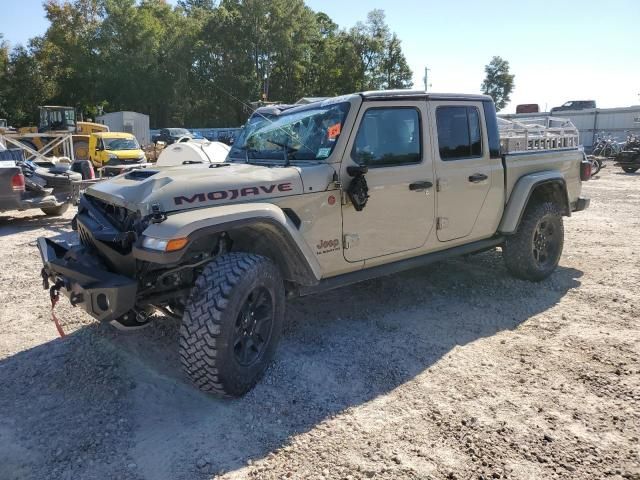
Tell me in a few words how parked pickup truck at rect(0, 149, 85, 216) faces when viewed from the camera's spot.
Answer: facing away from the viewer and to the left of the viewer

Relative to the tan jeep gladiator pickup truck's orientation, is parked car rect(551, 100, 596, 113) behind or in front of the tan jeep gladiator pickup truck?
behind

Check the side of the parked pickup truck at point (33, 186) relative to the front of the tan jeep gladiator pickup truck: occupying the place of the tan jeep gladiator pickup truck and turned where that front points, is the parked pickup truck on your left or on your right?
on your right

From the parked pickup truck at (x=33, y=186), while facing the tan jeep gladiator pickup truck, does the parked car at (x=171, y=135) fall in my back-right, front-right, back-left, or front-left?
back-left

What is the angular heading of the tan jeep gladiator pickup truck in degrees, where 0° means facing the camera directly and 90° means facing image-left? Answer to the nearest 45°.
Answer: approximately 45°

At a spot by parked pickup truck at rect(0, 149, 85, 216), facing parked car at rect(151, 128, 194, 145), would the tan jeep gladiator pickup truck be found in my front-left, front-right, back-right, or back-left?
back-right

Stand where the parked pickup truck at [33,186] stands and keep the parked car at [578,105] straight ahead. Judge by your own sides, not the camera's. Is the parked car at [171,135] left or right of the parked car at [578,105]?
left

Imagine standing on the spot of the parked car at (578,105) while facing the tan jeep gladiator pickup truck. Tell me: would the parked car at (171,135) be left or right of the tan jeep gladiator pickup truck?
right

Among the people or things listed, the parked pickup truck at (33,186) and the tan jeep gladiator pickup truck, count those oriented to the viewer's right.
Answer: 0

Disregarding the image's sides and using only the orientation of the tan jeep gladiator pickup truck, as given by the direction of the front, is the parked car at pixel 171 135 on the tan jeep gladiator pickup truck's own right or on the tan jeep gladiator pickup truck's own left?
on the tan jeep gladiator pickup truck's own right
